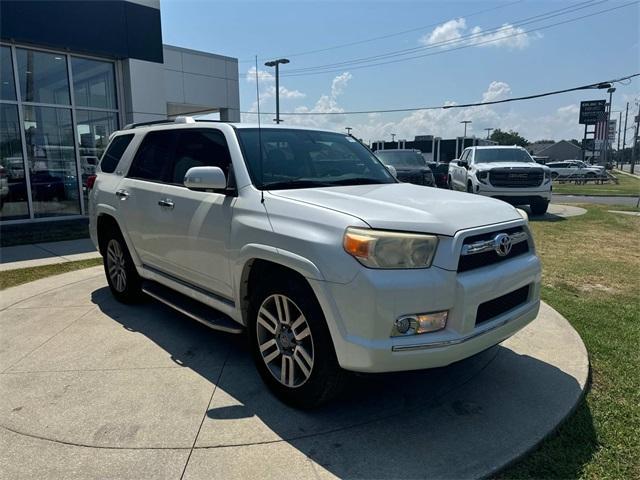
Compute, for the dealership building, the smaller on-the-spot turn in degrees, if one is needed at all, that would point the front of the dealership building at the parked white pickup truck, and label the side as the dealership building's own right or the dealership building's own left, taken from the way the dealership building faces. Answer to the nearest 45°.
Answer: approximately 45° to the dealership building's own left

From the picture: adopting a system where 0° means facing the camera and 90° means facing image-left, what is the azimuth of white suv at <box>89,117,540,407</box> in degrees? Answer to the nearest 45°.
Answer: approximately 315°

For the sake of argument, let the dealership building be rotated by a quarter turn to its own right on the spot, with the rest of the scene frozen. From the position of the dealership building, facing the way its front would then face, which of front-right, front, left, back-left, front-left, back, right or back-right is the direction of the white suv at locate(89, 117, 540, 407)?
front-left

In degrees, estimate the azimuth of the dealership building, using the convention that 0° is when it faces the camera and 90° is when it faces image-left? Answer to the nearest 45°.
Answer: approximately 315°

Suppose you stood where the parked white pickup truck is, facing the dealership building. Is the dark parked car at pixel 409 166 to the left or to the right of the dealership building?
right

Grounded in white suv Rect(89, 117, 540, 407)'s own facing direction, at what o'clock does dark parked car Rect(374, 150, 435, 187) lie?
The dark parked car is roughly at 8 o'clock from the white suv.

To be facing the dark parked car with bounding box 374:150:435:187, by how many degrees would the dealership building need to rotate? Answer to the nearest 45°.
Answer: approximately 45° to its left

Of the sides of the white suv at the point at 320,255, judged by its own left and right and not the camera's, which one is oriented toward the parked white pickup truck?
left
